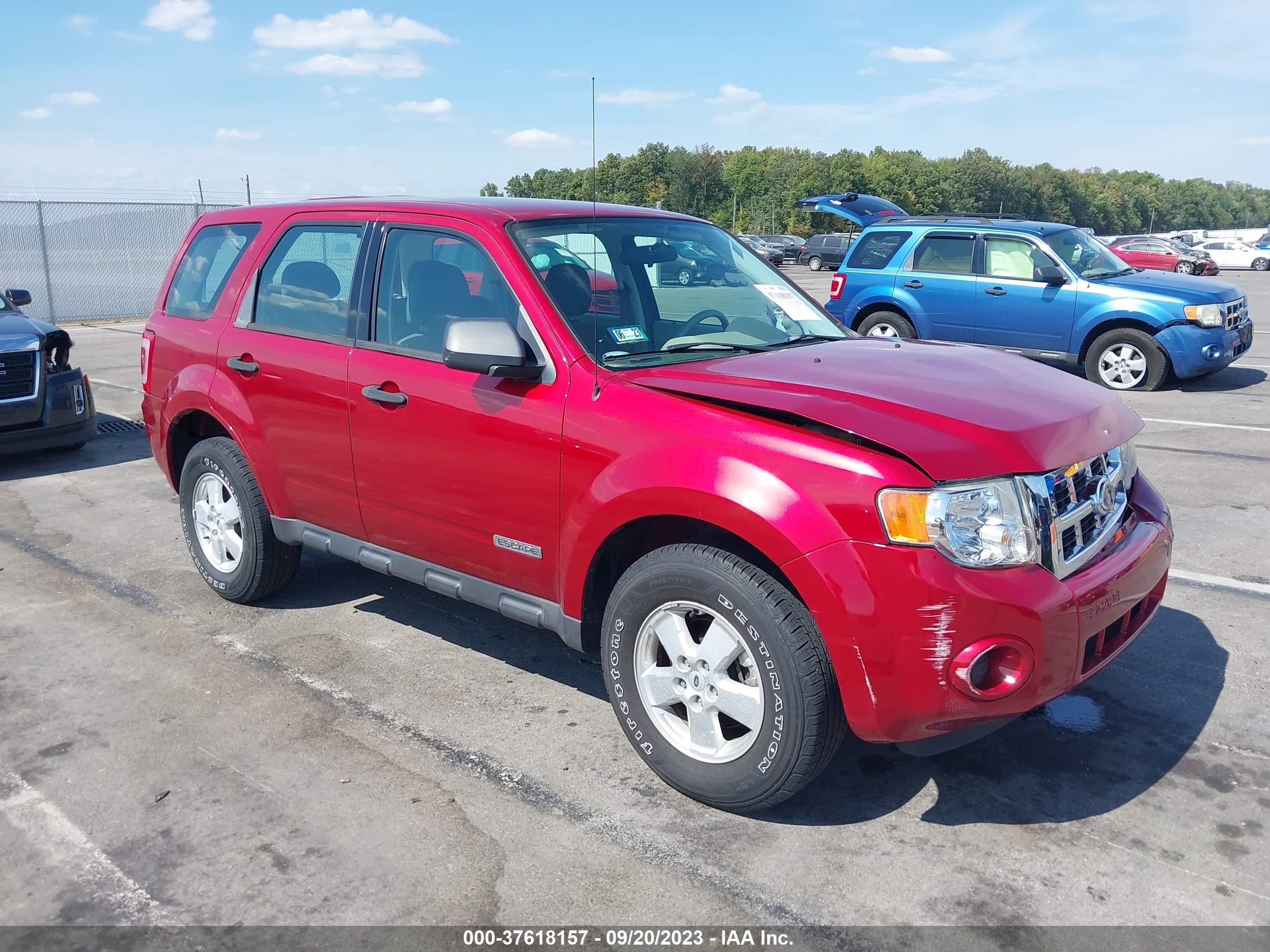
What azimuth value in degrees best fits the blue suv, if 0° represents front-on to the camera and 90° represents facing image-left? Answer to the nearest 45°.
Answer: approximately 315°

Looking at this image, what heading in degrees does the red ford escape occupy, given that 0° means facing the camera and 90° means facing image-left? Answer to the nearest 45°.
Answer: approximately 315°

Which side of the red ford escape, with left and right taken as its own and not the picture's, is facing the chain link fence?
back

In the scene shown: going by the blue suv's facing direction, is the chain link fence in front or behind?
behind

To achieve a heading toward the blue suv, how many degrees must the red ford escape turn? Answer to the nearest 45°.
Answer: approximately 90° to its left

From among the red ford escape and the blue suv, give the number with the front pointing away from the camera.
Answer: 0

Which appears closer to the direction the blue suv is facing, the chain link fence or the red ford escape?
the red ford escape
